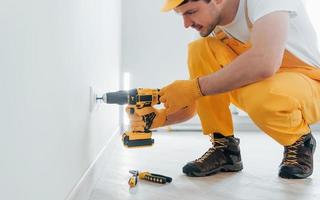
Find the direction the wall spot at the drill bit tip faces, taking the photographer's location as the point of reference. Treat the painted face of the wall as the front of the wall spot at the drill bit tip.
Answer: facing to the right of the viewer
